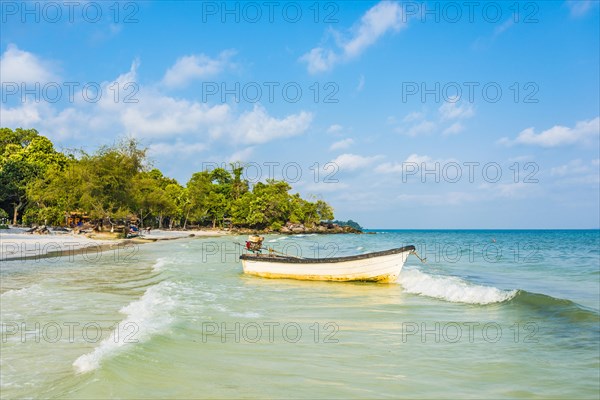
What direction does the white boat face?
to the viewer's right
